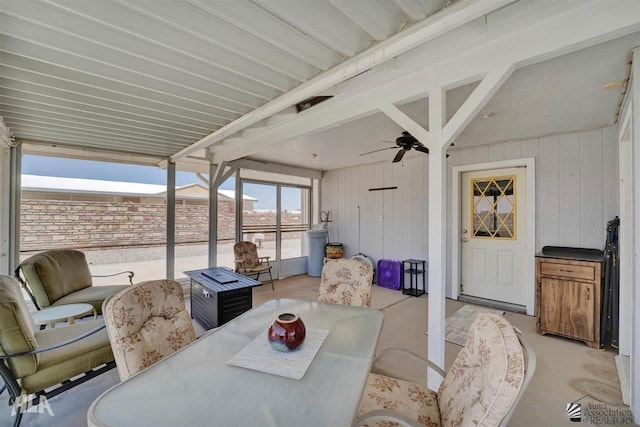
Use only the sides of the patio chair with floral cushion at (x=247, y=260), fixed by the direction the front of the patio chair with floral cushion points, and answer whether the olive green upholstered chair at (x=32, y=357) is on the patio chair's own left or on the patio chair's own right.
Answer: on the patio chair's own right

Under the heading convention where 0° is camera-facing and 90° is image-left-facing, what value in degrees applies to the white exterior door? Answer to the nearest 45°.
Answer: approximately 45°

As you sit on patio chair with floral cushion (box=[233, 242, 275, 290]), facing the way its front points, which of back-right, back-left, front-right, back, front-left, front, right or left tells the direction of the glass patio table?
front-right

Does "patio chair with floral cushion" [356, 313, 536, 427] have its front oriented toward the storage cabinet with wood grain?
no

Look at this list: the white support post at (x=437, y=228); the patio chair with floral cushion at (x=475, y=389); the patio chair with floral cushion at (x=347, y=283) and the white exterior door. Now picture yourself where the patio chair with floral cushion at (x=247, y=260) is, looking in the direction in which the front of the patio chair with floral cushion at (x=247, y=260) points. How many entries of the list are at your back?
0

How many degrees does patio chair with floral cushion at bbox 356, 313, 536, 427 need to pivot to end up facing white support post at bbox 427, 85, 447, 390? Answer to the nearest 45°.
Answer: approximately 90° to its right

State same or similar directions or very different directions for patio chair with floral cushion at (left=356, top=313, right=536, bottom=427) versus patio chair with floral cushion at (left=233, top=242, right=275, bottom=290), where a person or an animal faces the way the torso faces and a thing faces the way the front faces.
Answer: very different directions

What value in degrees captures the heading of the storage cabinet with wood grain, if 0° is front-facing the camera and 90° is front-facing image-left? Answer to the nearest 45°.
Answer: approximately 45°

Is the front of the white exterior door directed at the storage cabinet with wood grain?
no

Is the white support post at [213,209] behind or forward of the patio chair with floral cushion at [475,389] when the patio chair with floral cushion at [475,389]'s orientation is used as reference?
forward

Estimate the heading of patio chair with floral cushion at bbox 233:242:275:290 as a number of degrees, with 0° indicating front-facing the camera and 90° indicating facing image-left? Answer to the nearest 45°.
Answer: approximately 315°

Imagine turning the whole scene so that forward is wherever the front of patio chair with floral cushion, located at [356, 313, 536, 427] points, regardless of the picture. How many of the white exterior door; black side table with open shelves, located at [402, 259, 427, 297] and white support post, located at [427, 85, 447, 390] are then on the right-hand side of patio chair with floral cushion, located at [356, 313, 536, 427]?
3

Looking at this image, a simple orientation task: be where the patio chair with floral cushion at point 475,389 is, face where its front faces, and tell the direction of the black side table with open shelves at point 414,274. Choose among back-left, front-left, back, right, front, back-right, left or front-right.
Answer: right

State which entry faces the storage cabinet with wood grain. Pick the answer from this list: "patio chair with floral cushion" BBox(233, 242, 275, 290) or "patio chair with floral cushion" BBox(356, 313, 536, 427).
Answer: "patio chair with floral cushion" BBox(233, 242, 275, 290)

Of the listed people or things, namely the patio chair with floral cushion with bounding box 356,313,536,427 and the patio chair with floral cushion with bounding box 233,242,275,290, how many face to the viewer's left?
1

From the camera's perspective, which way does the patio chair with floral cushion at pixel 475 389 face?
to the viewer's left

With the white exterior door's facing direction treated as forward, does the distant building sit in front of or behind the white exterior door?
in front

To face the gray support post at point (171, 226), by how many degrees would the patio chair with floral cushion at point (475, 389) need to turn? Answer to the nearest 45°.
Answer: approximately 45° to its right

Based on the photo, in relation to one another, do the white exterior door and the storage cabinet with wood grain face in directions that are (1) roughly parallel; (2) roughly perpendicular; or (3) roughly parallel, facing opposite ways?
roughly parallel

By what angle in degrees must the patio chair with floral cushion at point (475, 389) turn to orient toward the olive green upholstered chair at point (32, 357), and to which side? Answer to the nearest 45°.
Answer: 0° — it already faces it

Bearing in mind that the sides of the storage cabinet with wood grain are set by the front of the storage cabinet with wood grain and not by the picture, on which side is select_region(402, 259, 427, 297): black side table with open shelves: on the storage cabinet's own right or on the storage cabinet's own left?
on the storage cabinet's own right
